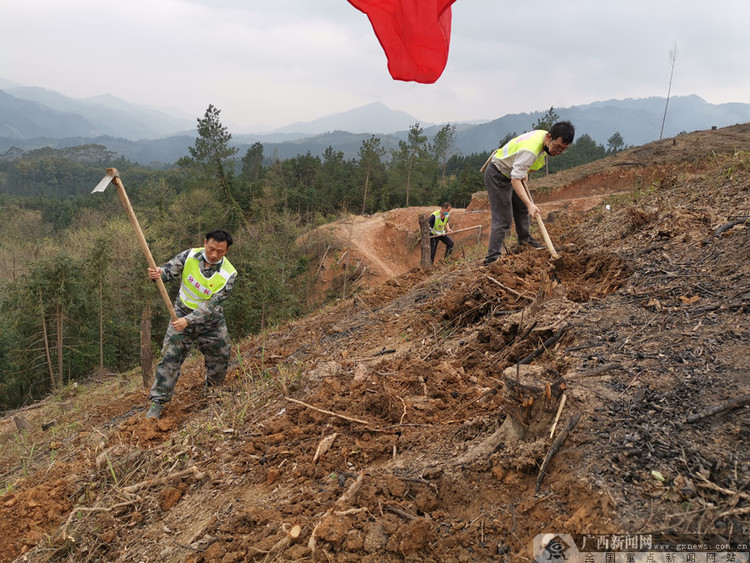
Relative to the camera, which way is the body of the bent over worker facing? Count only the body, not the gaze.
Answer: to the viewer's right

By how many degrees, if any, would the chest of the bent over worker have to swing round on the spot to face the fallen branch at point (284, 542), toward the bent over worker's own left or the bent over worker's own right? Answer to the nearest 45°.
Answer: approximately 90° to the bent over worker's own right

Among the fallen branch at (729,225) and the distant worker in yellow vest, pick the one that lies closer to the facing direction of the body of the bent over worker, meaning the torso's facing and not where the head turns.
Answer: the fallen branch

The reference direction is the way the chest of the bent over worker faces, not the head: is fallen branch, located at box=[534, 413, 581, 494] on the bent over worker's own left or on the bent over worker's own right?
on the bent over worker's own right

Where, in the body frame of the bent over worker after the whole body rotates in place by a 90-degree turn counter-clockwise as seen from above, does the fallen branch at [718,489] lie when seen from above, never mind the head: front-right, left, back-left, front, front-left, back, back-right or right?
back

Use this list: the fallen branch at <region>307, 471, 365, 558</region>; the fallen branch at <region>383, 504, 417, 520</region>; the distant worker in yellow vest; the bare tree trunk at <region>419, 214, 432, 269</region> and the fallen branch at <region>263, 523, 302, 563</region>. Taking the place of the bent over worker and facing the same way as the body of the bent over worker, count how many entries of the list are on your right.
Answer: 3

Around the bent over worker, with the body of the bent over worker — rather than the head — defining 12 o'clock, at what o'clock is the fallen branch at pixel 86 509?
The fallen branch is roughly at 4 o'clock from the bent over worker.

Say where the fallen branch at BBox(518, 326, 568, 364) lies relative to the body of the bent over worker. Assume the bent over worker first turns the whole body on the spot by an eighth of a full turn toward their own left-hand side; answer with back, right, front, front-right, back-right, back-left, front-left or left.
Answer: back-right

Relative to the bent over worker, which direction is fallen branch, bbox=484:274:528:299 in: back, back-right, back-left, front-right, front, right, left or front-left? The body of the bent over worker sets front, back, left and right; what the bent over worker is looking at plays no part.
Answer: right

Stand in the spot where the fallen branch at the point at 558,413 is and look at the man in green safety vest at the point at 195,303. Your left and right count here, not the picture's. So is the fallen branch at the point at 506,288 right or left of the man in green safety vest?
right

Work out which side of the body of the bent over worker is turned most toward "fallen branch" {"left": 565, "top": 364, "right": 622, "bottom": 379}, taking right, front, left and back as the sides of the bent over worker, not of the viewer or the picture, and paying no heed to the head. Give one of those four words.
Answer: right
